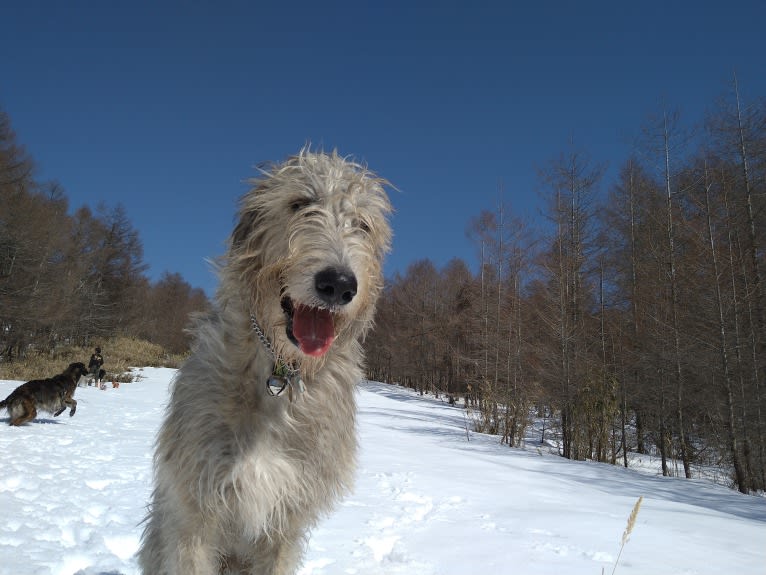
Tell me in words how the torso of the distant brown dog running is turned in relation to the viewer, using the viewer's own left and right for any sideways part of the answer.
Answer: facing to the right of the viewer

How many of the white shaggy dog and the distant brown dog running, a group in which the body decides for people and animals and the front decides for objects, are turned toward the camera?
1

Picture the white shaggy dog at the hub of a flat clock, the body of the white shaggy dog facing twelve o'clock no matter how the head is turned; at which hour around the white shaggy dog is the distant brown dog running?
The distant brown dog running is roughly at 5 o'clock from the white shaggy dog.

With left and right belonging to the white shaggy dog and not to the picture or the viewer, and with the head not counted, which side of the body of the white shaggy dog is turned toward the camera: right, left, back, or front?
front

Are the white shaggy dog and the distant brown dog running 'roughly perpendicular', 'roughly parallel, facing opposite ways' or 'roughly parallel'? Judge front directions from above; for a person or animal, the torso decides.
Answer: roughly perpendicular

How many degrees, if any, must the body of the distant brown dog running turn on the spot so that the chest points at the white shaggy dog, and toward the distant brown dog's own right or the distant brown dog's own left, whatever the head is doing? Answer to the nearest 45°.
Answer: approximately 90° to the distant brown dog's own right
